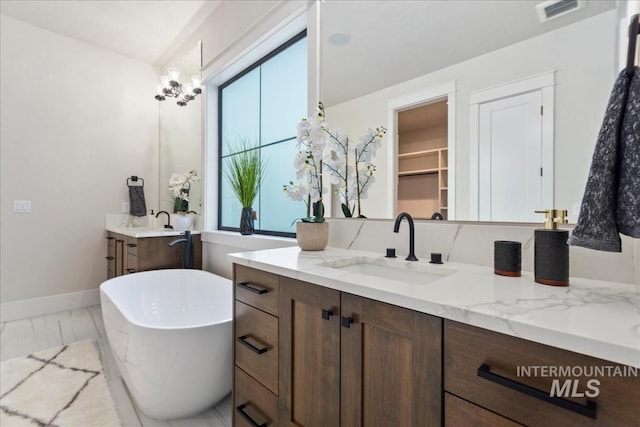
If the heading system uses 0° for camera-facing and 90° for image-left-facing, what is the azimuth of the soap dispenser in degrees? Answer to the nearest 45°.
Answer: approximately 90°

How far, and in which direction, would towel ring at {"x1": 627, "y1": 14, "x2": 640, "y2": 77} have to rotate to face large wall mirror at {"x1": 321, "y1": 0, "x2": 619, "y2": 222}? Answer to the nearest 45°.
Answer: approximately 45° to its right

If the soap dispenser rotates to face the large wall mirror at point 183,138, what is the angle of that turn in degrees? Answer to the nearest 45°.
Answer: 0° — it already faces it

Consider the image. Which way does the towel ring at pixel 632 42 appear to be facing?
to the viewer's left

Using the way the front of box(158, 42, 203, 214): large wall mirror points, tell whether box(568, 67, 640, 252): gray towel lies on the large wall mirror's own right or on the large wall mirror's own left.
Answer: on the large wall mirror's own left

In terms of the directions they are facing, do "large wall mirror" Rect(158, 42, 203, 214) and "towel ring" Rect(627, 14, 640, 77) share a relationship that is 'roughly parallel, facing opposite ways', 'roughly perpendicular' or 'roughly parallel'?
roughly perpendicular
